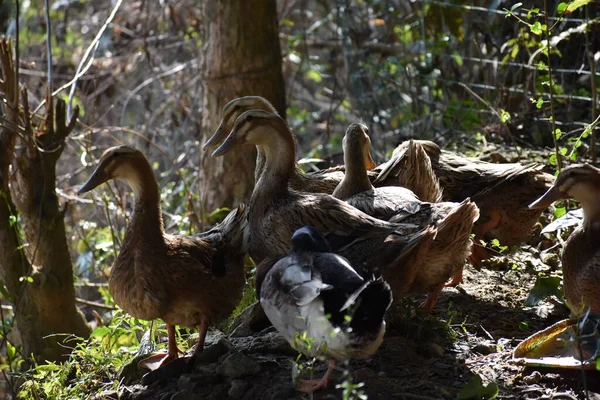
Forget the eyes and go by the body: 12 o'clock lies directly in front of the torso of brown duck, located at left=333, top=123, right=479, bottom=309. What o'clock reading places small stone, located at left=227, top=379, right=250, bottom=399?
The small stone is roughly at 9 o'clock from the brown duck.

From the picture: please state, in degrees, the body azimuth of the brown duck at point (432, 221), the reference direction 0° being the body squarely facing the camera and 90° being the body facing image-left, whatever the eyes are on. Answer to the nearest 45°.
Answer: approximately 135°

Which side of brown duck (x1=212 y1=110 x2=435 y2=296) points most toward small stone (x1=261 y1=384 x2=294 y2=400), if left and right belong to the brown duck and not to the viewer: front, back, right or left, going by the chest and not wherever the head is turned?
left

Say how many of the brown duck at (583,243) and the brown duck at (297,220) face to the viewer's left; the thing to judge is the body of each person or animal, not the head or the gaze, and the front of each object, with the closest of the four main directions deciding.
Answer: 2

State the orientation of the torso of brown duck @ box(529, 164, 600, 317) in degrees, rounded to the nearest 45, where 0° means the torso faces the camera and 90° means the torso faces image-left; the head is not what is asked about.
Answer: approximately 90°

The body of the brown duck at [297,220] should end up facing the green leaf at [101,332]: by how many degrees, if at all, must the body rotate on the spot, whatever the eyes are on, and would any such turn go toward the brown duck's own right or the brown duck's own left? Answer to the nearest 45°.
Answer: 0° — it already faces it

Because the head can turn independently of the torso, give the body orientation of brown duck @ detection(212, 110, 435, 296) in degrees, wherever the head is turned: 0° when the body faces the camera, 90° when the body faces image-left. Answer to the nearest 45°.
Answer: approximately 90°

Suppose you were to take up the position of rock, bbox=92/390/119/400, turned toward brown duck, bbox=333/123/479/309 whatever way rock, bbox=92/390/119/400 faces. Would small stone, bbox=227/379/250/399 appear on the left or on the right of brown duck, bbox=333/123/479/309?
right

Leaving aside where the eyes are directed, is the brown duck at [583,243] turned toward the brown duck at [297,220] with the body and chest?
yes

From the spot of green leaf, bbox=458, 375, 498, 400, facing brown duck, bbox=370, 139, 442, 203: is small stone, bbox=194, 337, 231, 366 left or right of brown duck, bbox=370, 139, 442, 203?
left
